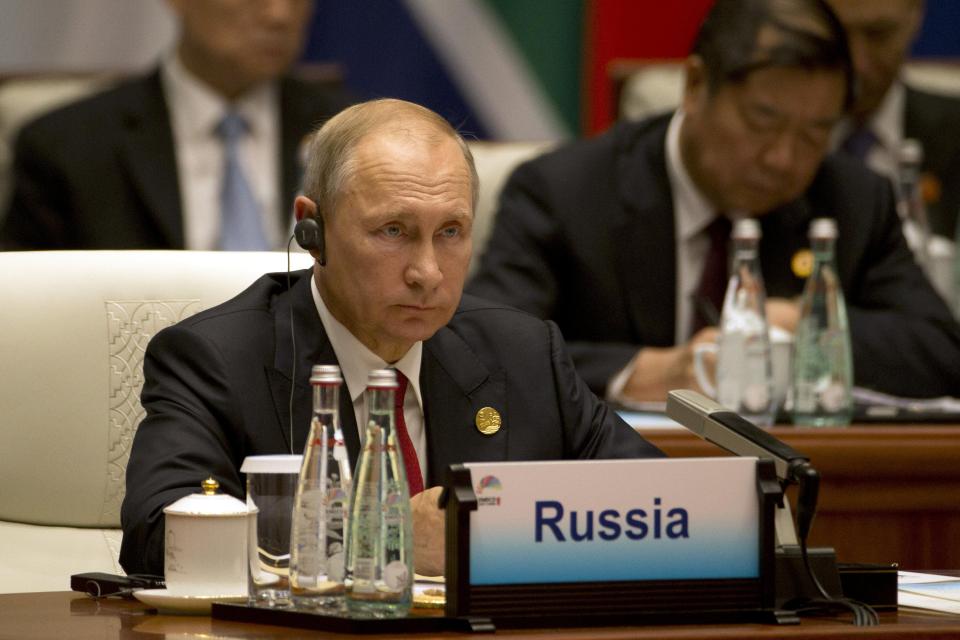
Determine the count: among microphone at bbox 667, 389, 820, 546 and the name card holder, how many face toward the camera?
1

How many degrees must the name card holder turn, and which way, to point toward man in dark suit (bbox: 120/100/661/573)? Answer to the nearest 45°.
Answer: approximately 135° to its right

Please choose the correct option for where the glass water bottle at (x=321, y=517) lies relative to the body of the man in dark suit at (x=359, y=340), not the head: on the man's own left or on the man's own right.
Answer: on the man's own right

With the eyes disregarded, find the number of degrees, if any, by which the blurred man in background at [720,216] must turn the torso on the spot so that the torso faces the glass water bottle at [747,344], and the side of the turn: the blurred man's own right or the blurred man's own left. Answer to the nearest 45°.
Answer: approximately 45° to the blurred man's own right

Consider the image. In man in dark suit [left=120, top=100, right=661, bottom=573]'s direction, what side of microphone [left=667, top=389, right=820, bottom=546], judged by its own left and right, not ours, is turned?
front

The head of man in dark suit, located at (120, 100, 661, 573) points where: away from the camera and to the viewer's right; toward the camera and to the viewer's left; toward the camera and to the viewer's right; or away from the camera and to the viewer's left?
toward the camera and to the viewer's right

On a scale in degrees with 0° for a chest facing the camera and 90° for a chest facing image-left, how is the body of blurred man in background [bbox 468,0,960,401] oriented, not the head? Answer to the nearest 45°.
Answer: approximately 315°

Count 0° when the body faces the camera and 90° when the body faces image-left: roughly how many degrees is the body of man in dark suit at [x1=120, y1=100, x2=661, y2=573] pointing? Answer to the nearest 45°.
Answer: approximately 315°

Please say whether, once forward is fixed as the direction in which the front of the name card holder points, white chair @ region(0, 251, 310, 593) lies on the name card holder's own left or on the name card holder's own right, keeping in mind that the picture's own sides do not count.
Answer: on the name card holder's own right

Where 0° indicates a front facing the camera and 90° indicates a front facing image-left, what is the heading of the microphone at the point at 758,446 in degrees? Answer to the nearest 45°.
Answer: approximately 135°

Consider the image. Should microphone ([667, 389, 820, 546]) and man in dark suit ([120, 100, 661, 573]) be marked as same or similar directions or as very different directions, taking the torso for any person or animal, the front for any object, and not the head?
very different directions
